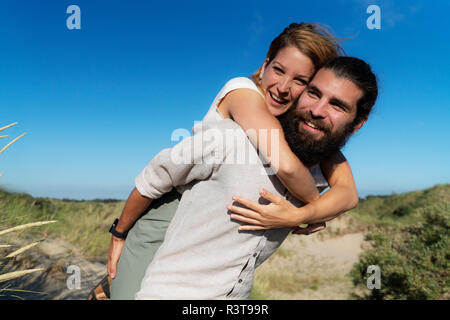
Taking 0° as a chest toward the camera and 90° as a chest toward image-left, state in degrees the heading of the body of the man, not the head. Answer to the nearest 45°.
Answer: approximately 315°

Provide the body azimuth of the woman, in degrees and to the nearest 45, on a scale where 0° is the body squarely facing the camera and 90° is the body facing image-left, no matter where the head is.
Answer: approximately 315°
